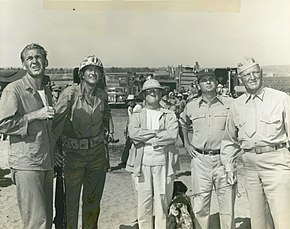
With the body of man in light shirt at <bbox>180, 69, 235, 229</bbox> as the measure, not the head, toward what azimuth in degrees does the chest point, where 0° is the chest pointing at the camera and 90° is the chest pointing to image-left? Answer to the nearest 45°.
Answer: approximately 0°

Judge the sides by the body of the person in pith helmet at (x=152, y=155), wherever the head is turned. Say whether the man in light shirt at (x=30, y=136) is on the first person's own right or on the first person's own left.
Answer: on the first person's own right

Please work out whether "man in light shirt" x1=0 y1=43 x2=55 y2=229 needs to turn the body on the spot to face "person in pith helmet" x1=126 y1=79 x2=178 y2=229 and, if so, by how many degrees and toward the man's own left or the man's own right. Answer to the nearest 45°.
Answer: approximately 45° to the man's own left

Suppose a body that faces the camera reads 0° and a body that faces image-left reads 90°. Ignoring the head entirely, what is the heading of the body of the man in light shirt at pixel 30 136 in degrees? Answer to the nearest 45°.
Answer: approximately 315°

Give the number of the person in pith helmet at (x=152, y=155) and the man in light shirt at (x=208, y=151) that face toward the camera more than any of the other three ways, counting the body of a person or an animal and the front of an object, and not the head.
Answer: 2
